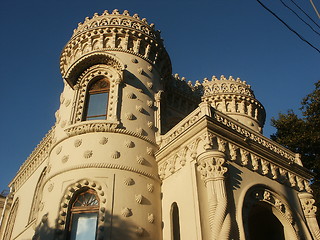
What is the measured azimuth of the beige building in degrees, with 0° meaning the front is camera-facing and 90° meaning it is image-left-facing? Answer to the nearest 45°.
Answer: approximately 315°

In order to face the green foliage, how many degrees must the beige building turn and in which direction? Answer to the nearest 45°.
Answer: approximately 90° to its left
